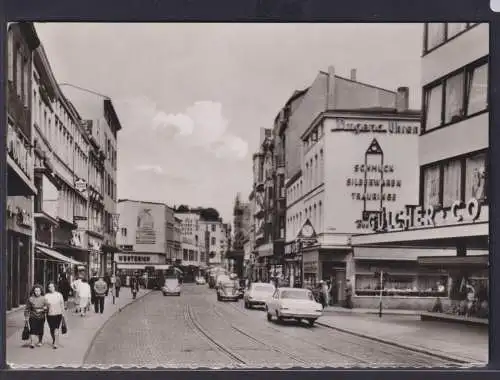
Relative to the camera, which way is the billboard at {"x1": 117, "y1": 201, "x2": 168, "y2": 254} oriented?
toward the camera
